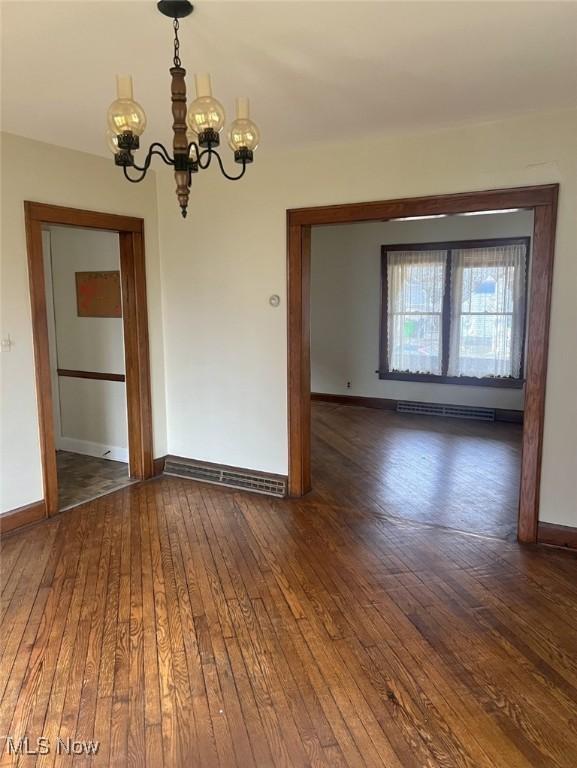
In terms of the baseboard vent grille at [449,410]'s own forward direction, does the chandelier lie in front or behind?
in front

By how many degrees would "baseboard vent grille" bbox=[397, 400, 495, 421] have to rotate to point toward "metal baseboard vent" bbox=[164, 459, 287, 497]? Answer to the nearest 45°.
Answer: approximately 45° to its right

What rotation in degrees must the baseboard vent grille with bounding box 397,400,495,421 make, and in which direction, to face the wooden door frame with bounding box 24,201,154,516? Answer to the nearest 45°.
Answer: approximately 45° to its right

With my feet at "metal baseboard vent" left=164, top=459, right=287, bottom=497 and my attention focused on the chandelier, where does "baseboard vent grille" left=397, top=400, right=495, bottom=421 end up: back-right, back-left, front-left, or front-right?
back-left

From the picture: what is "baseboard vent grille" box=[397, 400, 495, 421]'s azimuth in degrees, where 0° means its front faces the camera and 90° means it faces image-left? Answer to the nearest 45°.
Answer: approximately 0°

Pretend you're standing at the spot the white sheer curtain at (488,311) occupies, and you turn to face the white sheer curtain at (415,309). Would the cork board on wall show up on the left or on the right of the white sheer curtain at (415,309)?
left

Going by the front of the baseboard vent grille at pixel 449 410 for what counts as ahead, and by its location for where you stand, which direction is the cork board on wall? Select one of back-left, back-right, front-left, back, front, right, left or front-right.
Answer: front-right
